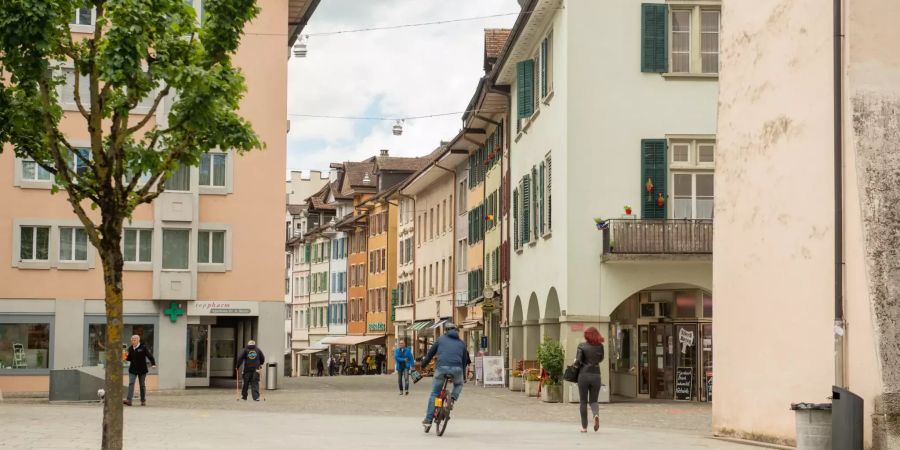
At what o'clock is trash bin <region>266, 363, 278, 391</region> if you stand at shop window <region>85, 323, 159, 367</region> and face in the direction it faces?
The trash bin is roughly at 9 o'clock from the shop window.

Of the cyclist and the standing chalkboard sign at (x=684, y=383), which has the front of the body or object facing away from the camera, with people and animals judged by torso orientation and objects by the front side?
the cyclist

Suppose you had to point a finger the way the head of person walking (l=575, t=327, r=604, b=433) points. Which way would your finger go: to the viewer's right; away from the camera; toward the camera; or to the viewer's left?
away from the camera

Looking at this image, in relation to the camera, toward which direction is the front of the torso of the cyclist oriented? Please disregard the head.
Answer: away from the camera

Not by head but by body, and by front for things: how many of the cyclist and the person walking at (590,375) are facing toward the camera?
0

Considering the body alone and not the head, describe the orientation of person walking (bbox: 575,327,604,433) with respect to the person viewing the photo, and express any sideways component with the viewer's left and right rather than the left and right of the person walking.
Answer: facing away from the viewer

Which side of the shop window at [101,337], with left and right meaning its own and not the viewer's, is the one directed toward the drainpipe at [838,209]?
front

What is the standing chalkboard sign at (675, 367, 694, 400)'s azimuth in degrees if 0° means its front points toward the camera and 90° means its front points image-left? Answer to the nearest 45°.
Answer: approximately 0°

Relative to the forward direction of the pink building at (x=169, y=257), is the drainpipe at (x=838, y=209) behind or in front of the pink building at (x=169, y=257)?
in front

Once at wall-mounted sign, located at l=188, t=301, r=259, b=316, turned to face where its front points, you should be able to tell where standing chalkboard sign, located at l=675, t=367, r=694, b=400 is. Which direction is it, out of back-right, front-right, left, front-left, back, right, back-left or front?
front-left

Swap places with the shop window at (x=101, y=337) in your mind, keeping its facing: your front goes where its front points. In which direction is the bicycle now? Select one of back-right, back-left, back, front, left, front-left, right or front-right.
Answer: front

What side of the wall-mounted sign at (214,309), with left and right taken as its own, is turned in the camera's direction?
front
